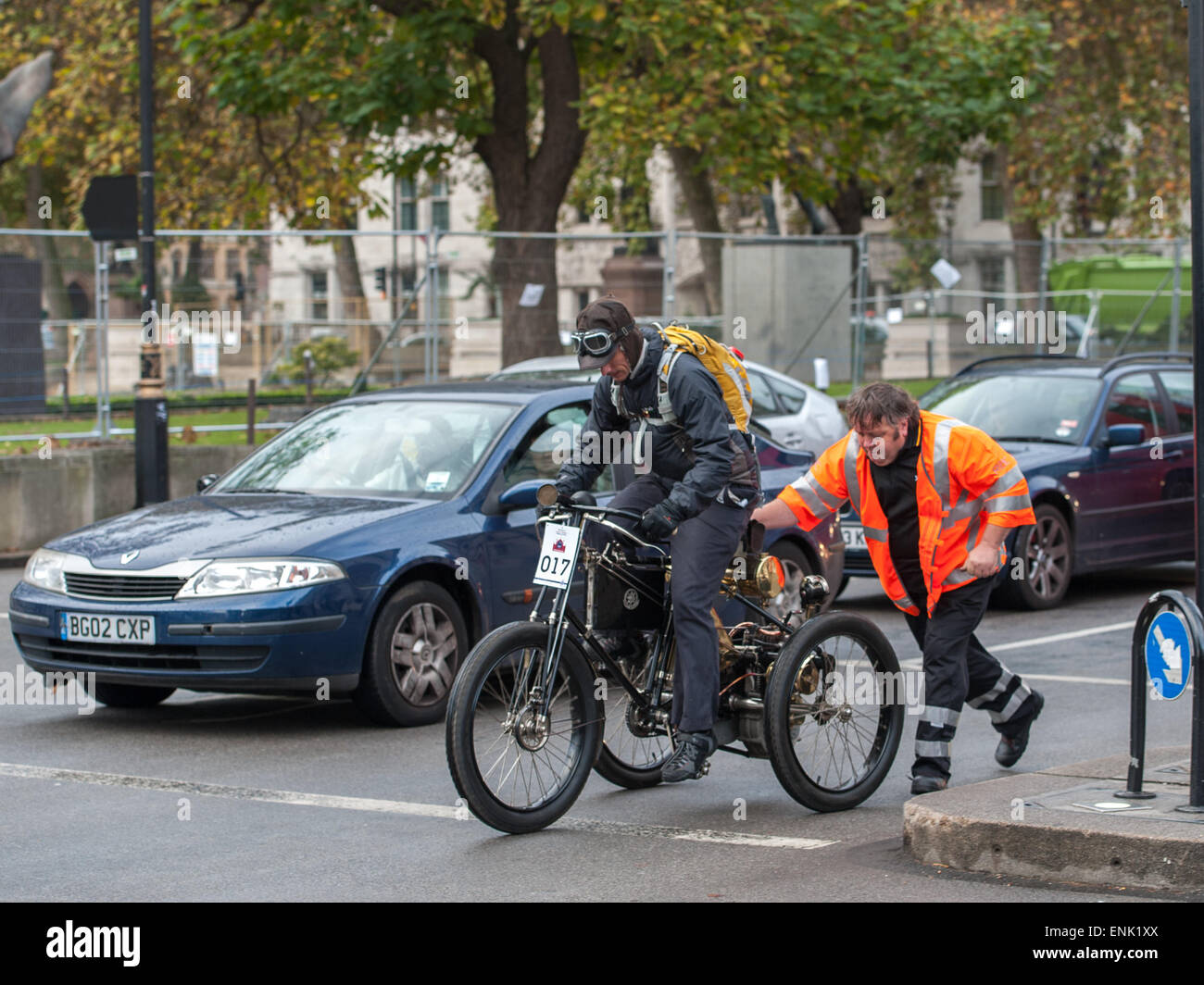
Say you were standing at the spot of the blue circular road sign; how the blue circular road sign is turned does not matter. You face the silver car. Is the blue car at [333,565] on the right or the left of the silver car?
left

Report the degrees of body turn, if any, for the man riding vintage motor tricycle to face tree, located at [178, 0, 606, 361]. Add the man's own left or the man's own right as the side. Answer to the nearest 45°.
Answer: approximately 135° to the man's own right

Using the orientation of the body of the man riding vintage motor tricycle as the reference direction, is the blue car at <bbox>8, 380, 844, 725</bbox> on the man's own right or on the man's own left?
on the man's own right

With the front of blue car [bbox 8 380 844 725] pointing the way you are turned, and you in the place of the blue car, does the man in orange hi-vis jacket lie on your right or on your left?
on your left

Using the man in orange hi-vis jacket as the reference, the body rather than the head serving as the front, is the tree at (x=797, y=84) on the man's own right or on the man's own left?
on the man's own right

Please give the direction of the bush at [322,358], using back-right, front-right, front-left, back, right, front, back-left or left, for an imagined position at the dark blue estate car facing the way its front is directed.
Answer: right

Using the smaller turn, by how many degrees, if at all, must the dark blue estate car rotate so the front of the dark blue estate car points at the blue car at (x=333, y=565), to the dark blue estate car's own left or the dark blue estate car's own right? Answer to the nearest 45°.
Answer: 0° — it already faces it

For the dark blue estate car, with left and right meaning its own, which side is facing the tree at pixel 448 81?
right

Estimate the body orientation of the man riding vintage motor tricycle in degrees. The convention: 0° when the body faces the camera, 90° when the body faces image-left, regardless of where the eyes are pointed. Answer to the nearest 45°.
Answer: approximately 45°
